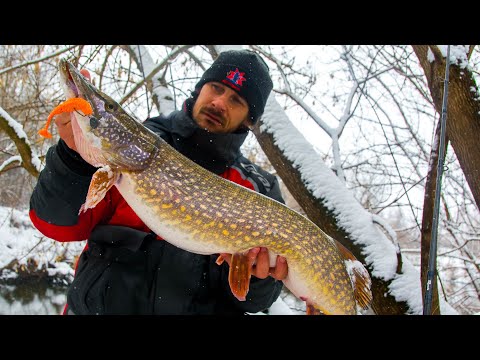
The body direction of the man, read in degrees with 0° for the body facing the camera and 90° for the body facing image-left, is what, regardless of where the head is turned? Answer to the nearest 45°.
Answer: approximately 0°

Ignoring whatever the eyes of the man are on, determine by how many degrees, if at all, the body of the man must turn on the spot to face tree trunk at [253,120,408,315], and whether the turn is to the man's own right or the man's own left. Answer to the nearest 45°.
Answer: approximately 135° to the man's own left

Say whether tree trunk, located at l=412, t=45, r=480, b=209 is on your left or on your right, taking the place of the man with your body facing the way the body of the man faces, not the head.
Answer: on your left

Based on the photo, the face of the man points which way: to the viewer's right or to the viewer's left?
to the viewer's left
